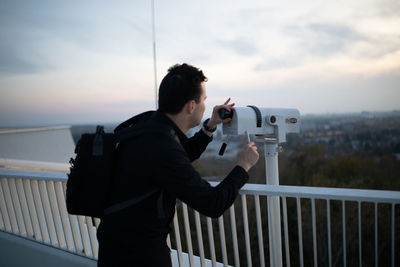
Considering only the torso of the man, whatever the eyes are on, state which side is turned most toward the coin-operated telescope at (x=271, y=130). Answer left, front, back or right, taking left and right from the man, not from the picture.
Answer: front

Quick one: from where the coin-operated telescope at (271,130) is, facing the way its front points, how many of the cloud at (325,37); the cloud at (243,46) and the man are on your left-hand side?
2

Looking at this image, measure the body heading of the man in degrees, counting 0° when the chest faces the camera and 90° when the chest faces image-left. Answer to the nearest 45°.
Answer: approximately 225°

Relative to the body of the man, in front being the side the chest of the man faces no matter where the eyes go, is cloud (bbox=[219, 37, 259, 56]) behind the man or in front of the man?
in front

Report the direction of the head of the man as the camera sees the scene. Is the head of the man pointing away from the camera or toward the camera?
away from the camera
